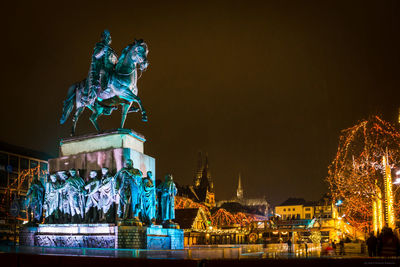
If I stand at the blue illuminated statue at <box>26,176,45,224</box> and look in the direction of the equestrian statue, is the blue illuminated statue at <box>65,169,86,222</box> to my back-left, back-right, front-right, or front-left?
front-right

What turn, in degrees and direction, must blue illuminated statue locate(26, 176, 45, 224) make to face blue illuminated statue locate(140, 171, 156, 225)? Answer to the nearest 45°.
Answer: approximately 90° to its left

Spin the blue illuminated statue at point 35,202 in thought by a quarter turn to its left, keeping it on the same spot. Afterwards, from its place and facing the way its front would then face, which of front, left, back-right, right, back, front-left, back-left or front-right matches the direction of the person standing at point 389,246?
front

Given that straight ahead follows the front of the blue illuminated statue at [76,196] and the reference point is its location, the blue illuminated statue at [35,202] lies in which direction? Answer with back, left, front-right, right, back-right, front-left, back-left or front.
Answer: back-right

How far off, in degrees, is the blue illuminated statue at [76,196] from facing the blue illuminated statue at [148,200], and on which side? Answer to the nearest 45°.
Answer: approximately 90° to its left

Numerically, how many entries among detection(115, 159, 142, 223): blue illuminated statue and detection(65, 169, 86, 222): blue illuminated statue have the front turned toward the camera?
2

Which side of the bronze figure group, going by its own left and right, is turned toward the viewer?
front

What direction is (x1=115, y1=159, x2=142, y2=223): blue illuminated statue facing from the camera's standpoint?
toward the camera

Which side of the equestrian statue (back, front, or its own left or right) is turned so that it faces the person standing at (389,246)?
front

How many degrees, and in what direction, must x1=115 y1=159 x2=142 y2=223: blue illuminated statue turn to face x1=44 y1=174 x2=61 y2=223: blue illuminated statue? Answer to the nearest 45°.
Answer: approximately 135° to its right
